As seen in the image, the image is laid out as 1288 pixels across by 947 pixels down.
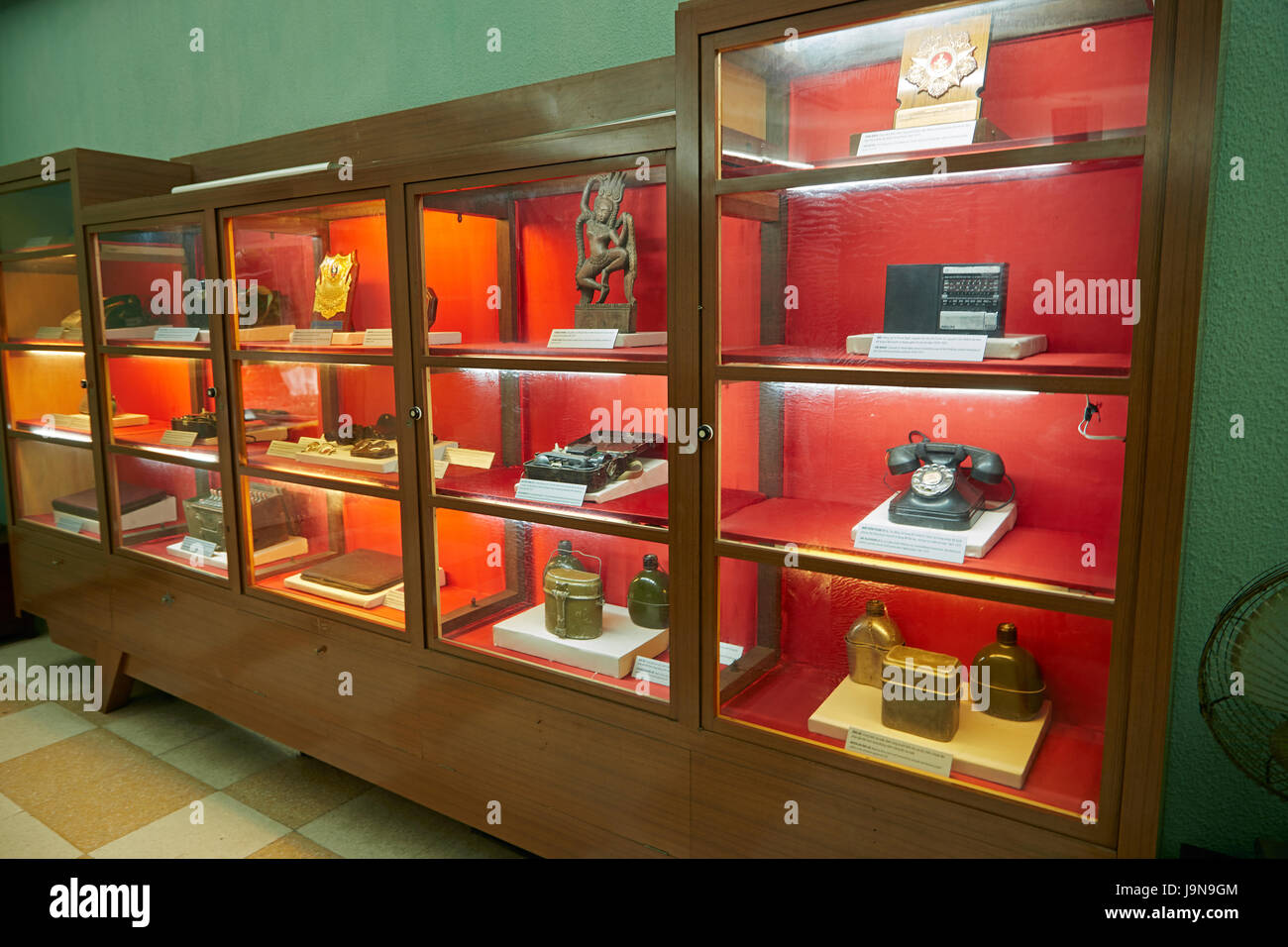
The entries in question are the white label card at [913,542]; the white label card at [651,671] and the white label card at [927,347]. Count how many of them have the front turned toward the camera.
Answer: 3

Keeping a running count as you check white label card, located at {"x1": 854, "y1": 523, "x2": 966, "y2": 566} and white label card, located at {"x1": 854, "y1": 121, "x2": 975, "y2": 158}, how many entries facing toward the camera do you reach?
2

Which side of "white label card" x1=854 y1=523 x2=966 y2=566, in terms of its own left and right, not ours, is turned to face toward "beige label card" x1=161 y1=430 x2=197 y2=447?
right

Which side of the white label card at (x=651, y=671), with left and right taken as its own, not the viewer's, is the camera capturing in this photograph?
front

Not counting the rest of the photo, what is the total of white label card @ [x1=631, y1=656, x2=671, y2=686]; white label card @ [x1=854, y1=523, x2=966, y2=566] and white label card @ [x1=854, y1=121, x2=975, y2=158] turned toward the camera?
3

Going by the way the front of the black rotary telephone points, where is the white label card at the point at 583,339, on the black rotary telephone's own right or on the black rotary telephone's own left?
on the black rotary telephone's own right

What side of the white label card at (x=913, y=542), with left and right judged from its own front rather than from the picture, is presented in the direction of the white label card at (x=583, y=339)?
right

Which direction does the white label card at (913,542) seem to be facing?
toward the camera

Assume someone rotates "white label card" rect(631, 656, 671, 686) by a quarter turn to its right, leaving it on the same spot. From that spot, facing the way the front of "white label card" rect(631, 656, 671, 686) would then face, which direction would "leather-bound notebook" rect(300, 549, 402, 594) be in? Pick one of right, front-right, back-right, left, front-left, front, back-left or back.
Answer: front-right

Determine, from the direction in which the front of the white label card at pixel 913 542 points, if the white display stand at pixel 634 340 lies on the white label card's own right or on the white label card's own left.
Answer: on the white label card's own right

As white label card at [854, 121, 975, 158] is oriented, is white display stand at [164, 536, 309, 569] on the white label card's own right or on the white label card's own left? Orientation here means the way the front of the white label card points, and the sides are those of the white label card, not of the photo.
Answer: on the white label card's own right
